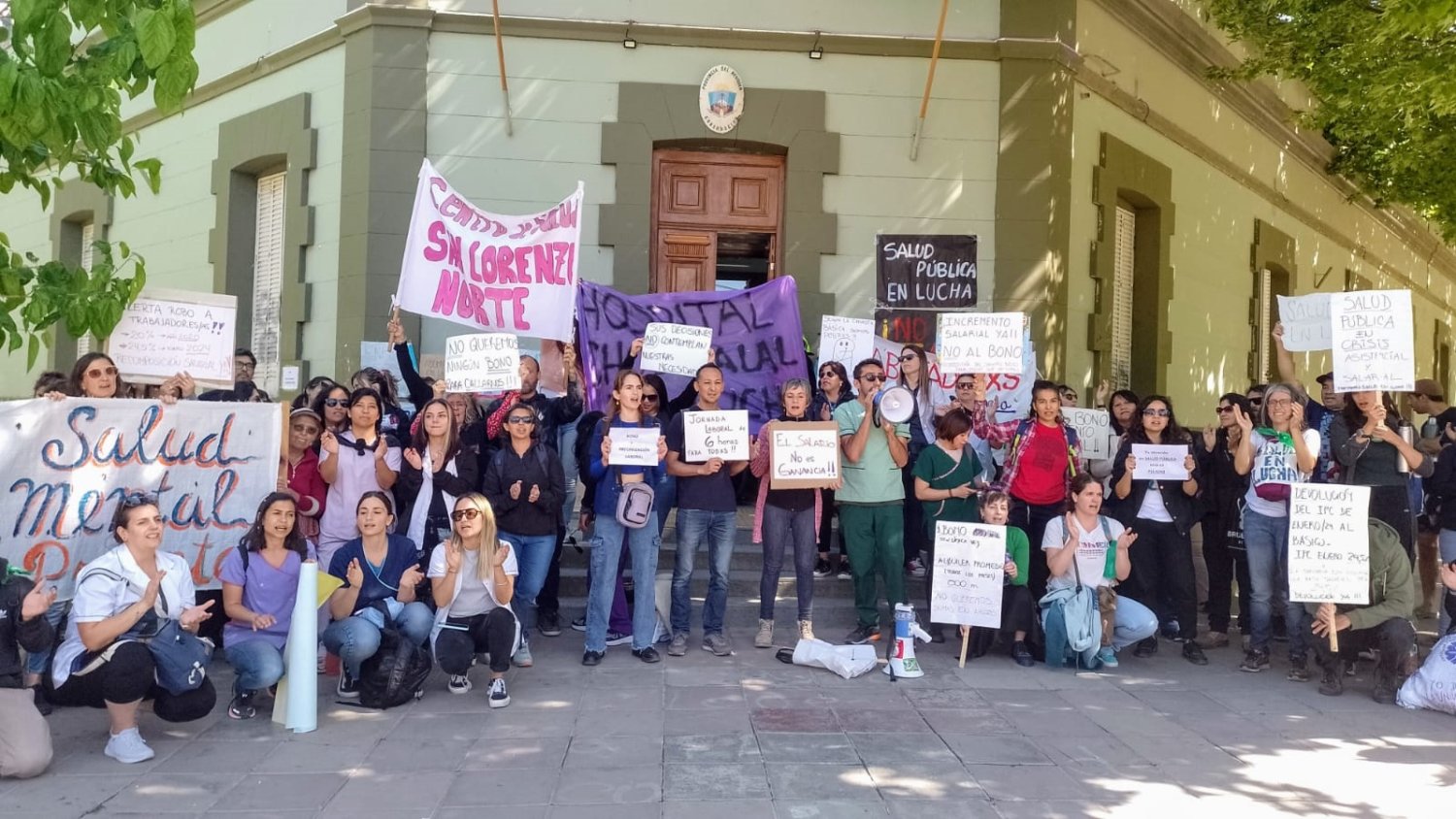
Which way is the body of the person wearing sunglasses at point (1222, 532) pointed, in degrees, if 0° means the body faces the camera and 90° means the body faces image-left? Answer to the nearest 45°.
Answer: approximately 45°

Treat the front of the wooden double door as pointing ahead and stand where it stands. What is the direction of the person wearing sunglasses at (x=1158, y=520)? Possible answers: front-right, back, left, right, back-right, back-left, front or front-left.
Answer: front-left

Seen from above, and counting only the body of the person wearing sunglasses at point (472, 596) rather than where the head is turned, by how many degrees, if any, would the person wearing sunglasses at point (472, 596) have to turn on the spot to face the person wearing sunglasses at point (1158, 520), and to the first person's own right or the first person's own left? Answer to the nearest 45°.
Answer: approximately 90° to the first person's own left

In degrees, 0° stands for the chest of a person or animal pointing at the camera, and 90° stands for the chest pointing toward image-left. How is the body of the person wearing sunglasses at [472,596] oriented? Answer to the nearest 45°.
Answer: approximately 0°

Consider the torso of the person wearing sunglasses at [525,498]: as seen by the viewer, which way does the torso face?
toward the camera

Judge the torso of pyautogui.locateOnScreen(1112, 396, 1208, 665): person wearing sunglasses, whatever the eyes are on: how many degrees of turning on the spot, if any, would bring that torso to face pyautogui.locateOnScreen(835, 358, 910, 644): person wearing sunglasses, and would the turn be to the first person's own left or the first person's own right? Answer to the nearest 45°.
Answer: approximately 45° to the first person's own right

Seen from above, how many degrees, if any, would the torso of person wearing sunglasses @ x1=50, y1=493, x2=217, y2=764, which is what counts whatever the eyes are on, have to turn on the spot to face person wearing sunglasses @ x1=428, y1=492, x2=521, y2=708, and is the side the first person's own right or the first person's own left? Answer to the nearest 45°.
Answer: approximately 45° to the first person's own left

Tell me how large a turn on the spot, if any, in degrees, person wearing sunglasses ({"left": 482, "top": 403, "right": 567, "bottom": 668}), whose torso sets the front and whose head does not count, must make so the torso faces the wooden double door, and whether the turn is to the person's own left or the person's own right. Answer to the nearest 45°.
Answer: approximately 135° to the person's own left

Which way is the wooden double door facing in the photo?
toward the camera

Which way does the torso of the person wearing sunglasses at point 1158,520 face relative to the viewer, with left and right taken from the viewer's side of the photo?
facing the viewer

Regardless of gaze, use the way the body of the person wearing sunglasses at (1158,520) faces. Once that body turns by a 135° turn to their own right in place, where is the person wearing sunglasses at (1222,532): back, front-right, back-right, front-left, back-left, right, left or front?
right

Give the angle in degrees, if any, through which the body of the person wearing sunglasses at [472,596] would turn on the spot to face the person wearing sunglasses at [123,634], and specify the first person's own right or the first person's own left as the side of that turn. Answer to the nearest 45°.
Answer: approximately 45° to the first person's own right

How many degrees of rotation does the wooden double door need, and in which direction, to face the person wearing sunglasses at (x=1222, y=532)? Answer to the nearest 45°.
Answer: approximately 45° to its left

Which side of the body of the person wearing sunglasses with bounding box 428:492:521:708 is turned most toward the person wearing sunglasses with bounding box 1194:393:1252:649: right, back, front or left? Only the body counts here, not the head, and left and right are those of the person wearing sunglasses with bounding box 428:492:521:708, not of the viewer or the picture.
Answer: left
